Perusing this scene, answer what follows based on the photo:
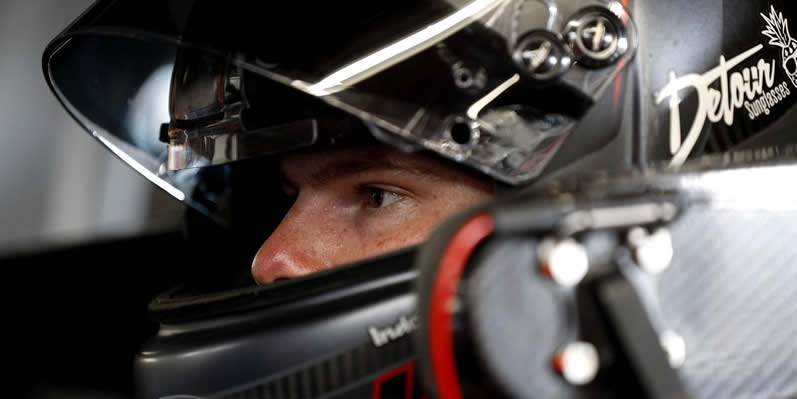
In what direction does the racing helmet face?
to the viewer's left
